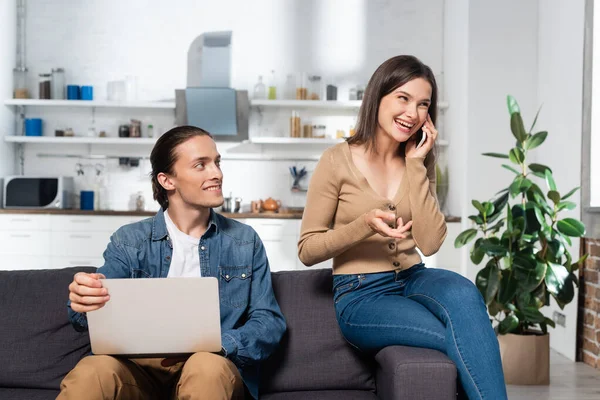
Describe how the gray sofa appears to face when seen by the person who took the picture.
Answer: facing the viewer

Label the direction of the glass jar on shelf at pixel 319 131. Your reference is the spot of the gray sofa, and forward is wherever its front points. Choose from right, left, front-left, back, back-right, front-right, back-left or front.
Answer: back

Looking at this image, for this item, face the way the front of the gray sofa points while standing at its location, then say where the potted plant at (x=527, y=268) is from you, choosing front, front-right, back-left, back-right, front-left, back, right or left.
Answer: back-left

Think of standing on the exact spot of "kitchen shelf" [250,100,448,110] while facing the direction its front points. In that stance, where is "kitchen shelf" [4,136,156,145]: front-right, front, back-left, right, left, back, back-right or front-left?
right

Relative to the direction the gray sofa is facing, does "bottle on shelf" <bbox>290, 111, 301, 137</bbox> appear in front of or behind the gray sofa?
behind

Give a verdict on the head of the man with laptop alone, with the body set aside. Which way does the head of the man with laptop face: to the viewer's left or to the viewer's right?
to the viewer's right

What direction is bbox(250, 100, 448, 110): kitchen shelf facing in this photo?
toward the camera

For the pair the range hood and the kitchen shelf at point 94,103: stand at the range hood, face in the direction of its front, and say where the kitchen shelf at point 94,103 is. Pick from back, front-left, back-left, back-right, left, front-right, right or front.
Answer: right
